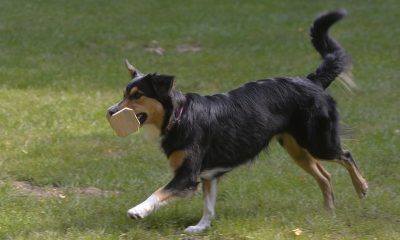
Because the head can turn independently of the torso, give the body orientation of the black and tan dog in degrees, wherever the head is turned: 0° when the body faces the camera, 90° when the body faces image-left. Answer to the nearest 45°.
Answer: approximately 90°
